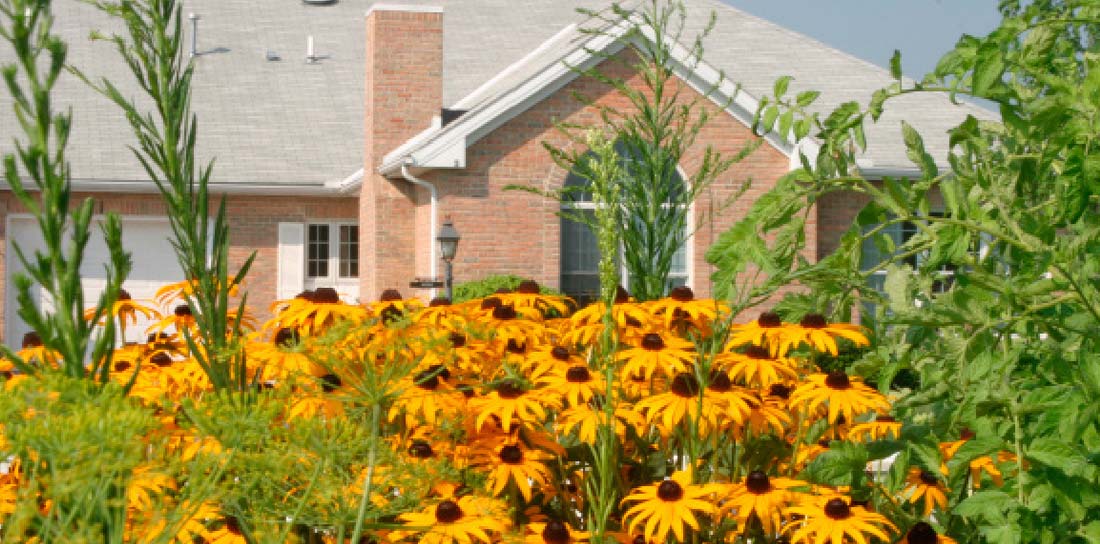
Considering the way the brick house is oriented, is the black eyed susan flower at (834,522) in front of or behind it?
in front

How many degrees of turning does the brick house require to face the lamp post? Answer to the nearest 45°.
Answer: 0° — it already faces it

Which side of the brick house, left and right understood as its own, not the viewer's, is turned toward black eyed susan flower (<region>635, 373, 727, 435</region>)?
front

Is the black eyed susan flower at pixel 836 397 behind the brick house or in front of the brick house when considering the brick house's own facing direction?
in front

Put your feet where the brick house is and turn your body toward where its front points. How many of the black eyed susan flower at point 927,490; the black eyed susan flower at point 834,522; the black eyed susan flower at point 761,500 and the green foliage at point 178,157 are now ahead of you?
4

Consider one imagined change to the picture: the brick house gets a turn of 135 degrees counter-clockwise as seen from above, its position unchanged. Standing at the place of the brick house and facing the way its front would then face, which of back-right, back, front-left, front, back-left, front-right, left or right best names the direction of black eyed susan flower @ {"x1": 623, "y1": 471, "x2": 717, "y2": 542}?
back-right

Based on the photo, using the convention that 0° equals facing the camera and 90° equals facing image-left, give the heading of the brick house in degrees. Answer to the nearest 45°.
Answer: approximately 0°

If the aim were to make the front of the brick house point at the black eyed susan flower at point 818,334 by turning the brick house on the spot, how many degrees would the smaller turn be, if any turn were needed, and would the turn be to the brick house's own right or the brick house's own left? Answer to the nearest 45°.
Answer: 0° — it already faces it

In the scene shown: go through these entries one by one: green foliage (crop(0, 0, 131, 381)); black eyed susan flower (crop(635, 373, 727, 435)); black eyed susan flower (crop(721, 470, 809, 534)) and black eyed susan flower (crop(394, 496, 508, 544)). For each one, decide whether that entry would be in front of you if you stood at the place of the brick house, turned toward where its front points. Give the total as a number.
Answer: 4

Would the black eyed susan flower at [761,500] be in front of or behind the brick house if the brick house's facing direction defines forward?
in front

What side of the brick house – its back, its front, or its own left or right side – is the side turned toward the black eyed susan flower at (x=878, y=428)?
front

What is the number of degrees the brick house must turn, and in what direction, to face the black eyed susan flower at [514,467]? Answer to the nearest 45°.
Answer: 0° — it already faces it
